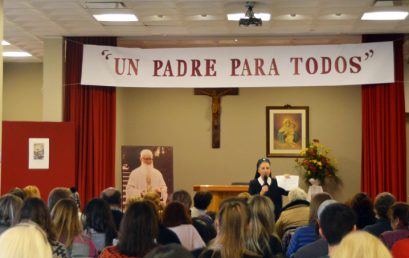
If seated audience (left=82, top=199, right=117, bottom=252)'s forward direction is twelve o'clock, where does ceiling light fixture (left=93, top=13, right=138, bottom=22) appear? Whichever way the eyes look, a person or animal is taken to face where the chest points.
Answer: The ceiling light fixture is roughly at 12 o'clock from the seated audience.

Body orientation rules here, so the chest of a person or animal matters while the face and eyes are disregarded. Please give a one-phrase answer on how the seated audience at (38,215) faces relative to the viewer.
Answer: facing away from the viewer

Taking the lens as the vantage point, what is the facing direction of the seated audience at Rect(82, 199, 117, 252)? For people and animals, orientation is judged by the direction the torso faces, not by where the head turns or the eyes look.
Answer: facing away from the viewer

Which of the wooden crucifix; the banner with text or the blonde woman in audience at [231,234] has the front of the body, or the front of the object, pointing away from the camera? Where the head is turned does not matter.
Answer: the blonde woman in audience

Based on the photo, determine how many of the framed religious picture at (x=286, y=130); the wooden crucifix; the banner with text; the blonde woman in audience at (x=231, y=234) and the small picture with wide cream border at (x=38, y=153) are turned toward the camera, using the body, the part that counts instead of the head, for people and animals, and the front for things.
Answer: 4

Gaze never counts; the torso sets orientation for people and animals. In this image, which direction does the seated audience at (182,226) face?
away from the camera

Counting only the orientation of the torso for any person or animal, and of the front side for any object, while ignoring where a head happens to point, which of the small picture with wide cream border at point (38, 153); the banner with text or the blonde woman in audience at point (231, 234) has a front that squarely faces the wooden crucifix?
the blonde woman in audience

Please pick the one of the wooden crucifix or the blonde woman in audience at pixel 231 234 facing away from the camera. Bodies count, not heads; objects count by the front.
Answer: the blonde woman in audience

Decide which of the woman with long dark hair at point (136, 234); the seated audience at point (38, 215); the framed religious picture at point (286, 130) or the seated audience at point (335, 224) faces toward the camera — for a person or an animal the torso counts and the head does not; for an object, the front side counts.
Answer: the framed religious picture

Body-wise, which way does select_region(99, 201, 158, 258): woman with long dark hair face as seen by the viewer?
away from the camera

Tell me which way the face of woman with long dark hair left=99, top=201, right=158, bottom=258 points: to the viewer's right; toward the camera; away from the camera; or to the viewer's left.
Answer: away from the camera

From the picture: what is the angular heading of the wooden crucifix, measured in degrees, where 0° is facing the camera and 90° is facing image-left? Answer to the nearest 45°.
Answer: approximately 0°

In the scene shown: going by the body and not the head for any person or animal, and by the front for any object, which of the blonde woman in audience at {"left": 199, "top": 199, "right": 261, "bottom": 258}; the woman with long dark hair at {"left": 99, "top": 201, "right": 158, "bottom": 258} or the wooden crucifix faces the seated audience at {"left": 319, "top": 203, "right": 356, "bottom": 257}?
the wooden crucifix

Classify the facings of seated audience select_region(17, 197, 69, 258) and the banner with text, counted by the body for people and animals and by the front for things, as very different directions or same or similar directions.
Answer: very different directions
